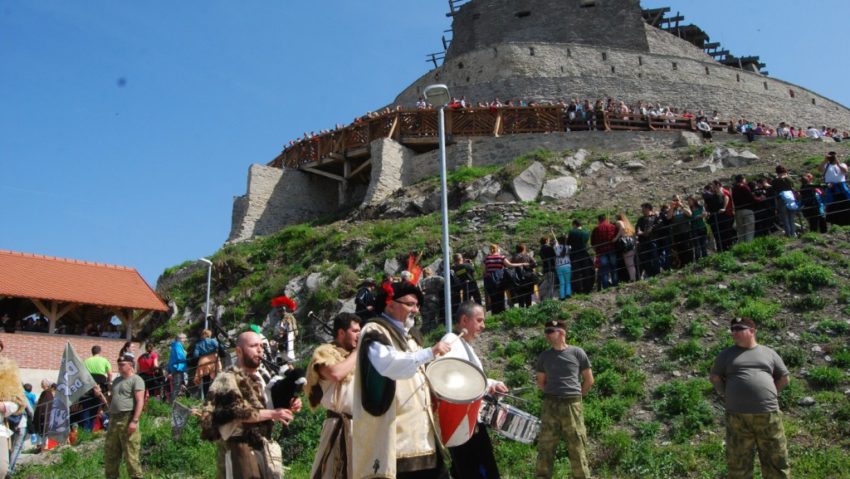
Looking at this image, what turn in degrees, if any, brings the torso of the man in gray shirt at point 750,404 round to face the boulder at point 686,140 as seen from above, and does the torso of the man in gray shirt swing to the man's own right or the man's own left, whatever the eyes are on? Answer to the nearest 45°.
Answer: approximately 180°

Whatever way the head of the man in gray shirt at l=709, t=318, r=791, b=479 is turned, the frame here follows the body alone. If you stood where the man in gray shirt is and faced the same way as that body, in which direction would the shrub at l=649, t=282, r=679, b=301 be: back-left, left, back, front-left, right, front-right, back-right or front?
back

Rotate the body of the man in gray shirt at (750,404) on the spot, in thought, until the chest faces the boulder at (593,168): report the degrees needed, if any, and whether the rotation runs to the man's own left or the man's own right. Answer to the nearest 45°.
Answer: approximately 180°

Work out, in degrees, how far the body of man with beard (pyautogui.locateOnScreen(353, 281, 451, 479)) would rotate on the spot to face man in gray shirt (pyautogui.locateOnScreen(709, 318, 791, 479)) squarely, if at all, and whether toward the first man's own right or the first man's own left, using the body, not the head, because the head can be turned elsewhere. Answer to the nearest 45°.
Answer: approximately 45° to the first man's own left

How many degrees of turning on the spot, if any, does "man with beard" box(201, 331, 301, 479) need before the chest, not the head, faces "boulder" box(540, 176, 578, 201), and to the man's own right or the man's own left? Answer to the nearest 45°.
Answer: approximately 90° to the man's own left

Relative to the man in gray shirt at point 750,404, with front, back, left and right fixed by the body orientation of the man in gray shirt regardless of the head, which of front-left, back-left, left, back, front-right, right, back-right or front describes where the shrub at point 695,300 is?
back

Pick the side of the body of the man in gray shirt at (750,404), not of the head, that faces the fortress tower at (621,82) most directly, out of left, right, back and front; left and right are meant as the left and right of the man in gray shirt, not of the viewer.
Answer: back

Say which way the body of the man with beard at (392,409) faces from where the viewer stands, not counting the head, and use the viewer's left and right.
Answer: facing to the right of the viewer

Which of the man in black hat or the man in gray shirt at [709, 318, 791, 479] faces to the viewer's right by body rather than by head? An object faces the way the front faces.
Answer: the man in black hat

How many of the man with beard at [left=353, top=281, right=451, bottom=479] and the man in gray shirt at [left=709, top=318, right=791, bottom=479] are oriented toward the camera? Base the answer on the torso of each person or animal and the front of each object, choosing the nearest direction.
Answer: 1

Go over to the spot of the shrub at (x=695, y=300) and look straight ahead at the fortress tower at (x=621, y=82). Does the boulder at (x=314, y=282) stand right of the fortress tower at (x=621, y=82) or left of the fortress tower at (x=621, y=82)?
left
